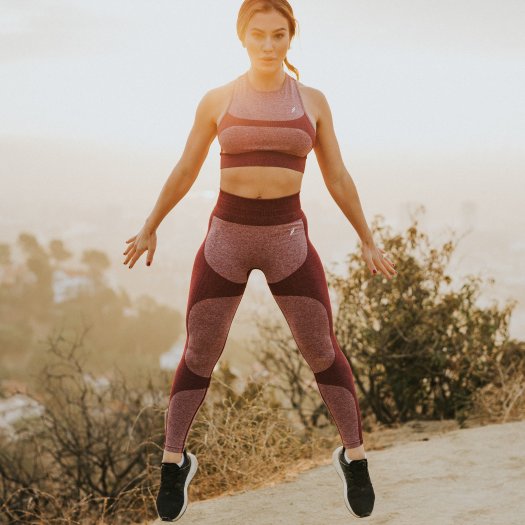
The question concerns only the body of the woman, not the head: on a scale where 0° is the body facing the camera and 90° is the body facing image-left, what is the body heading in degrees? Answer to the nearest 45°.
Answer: approximately 0°
